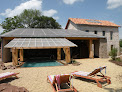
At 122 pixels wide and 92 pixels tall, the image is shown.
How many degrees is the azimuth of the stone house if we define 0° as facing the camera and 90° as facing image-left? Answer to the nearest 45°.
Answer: approximately 0°

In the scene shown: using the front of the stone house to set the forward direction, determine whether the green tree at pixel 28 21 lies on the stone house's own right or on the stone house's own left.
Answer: on the stone house's own right
